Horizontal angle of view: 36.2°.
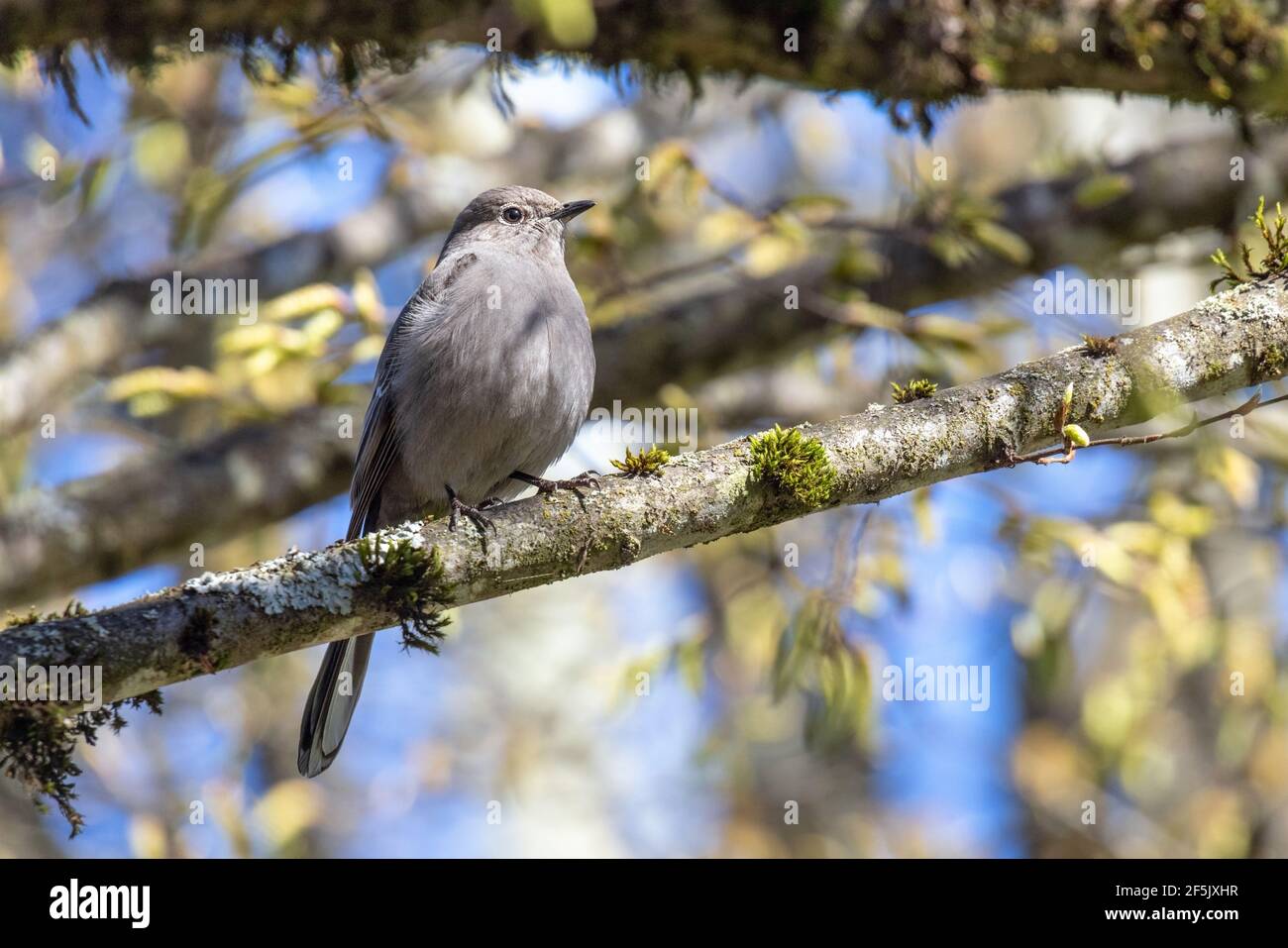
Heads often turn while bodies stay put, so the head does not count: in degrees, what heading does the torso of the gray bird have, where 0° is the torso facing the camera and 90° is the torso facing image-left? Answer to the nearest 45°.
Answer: approximately 315°

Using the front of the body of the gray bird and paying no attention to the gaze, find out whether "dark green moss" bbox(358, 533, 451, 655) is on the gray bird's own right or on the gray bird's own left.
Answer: on the gray bird's own right
